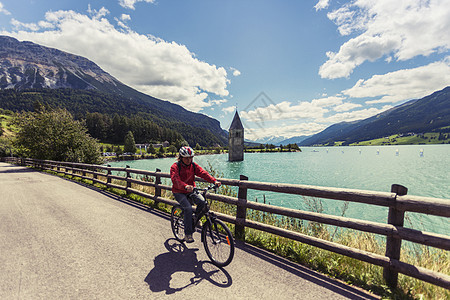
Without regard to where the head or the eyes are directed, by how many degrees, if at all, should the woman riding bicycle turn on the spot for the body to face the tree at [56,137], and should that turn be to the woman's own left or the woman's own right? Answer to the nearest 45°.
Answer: approximately 180°

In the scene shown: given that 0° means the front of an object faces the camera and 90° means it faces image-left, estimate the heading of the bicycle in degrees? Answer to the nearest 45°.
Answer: approximately 315°

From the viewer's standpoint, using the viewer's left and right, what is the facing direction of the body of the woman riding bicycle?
facing the viewer and to the right of the viewer

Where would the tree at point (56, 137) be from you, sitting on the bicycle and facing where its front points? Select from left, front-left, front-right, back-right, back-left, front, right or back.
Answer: back
